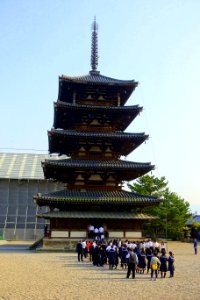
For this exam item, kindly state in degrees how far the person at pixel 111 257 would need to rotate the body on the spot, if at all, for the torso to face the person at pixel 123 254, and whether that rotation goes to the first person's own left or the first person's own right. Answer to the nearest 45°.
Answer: approximately 45° to the first person's own right

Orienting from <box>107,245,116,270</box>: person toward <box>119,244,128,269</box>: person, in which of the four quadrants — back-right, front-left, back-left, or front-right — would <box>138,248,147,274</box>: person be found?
front-right

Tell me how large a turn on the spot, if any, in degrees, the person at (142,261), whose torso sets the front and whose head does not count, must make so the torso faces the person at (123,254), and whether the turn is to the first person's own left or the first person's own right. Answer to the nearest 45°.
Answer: approximately 45° to the first person's own left

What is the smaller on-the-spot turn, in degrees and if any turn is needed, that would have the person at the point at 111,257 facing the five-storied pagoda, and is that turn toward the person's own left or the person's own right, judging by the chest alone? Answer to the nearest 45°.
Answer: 0° — they already face it

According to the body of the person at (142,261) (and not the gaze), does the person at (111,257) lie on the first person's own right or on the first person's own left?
on the first person's own left

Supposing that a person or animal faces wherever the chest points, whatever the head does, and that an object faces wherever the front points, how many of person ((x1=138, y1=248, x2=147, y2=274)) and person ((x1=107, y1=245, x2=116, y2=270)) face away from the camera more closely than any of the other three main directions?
2

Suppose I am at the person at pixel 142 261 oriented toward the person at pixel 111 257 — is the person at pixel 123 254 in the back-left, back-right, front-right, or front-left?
front-right

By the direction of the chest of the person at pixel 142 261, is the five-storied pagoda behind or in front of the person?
in front

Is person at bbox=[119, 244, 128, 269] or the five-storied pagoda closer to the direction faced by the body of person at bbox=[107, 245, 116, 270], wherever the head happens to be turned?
the five-storied pagoda

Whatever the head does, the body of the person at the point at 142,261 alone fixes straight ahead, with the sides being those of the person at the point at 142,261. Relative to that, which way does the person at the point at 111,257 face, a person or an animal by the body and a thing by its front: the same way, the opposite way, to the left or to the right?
the same way

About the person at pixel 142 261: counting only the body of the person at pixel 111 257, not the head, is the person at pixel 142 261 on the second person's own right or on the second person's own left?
on the second person's own right

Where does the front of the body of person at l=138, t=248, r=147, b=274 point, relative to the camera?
away from the camera

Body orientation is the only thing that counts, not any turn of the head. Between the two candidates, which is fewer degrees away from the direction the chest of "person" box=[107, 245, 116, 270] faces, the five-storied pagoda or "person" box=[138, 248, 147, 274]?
the five-storied pagoda

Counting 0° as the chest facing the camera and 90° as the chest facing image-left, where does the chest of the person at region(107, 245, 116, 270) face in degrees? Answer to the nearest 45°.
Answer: approximately 180°
